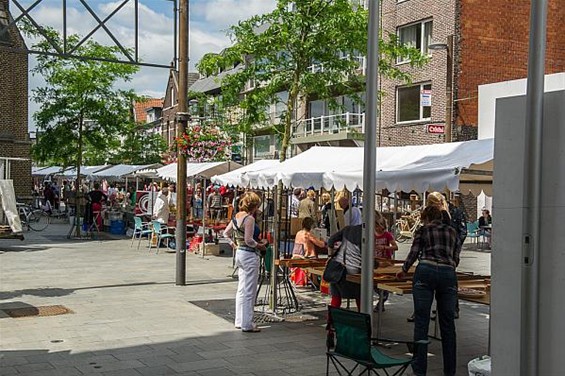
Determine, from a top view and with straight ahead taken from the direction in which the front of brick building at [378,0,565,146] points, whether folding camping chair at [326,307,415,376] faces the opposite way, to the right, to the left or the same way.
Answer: the opposite way

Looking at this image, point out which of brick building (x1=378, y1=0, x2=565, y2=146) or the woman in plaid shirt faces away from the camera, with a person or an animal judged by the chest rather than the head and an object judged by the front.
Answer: the woman in plaid shirt

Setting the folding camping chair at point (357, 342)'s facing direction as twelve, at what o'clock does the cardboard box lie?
The cardboard box is roughly at 10 o'clock from the folding camping chair.

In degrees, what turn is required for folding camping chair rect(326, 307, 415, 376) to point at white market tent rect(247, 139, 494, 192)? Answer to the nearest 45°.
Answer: approximately 45° to its left

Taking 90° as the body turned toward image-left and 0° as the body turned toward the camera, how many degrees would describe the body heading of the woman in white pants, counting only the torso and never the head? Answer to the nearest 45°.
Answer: approximately 225°

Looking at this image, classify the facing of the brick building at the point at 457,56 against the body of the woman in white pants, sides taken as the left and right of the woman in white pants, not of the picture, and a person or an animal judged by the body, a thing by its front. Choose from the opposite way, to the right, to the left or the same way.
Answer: the opposite way

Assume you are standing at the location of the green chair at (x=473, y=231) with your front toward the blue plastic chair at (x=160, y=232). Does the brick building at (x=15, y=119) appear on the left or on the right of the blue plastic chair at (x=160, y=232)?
right

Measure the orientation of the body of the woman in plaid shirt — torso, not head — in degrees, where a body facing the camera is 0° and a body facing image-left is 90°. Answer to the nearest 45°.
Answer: approximately 180°

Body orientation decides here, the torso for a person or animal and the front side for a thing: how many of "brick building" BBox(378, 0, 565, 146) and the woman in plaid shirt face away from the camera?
1

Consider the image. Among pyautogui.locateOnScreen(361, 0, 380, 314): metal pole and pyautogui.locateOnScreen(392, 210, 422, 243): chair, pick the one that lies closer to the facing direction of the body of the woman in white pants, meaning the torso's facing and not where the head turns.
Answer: the chair

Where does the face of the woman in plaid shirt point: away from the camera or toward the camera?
away from the camera

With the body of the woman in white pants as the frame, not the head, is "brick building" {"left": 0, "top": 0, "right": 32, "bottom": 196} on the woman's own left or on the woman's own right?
on the woman's own left

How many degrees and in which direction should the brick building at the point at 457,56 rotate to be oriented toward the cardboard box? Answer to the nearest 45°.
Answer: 0° — it already faces it
